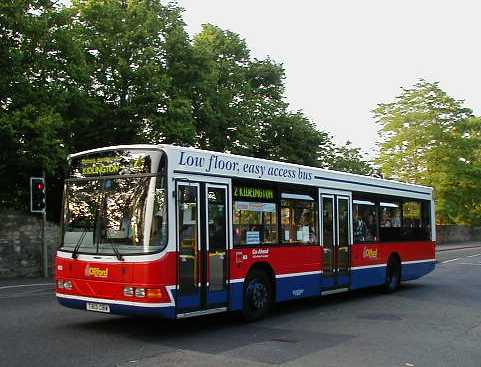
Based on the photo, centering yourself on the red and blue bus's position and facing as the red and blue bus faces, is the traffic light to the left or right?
on its right

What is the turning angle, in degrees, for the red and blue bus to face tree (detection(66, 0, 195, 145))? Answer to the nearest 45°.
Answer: approximately 135° to its right

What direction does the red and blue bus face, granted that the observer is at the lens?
facing the viewer and to the left of the viewer

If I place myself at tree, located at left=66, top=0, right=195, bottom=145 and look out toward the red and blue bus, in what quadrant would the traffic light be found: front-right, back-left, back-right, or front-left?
front-right

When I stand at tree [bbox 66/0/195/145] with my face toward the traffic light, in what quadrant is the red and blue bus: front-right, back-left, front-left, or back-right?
front-left

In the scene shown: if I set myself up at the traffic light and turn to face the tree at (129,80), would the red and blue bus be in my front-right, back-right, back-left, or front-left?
back-right

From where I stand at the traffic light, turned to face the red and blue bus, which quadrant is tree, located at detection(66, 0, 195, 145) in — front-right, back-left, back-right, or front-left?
back-left
